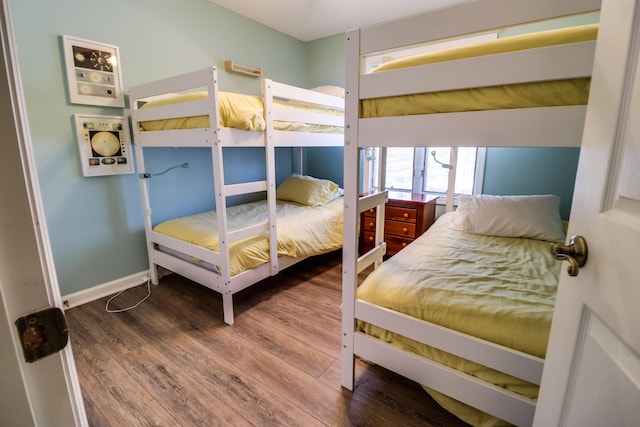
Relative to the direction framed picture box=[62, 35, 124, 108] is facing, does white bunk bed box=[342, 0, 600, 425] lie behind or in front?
in front

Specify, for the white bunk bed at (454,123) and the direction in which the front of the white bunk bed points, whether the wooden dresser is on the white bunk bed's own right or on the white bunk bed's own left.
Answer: on the white bunk bed's own right

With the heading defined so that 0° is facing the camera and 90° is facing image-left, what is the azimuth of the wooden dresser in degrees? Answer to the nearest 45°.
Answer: approximately 45°

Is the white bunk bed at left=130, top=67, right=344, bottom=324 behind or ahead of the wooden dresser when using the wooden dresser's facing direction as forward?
ahead

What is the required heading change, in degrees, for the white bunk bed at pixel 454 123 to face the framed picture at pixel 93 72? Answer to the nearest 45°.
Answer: approximately 45° to its right

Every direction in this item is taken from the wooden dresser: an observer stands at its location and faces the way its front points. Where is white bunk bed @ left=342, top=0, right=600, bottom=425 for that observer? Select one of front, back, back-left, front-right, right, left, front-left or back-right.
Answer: front-left

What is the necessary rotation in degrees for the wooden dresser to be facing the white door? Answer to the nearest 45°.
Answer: approximately 45° to its left

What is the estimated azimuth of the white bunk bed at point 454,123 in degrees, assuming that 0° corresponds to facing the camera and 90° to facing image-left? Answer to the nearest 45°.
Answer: approximately 45°

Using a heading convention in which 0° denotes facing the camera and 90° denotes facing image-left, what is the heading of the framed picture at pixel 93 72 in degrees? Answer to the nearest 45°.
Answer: approximately 315°

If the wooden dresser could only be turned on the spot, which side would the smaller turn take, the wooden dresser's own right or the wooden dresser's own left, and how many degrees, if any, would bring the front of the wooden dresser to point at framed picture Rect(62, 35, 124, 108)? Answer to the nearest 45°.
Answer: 0° — it already faces it

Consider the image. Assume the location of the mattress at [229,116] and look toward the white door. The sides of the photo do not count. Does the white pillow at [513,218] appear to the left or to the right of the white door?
left

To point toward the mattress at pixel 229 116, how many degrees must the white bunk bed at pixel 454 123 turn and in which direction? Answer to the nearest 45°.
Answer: approximately 45° to its right
